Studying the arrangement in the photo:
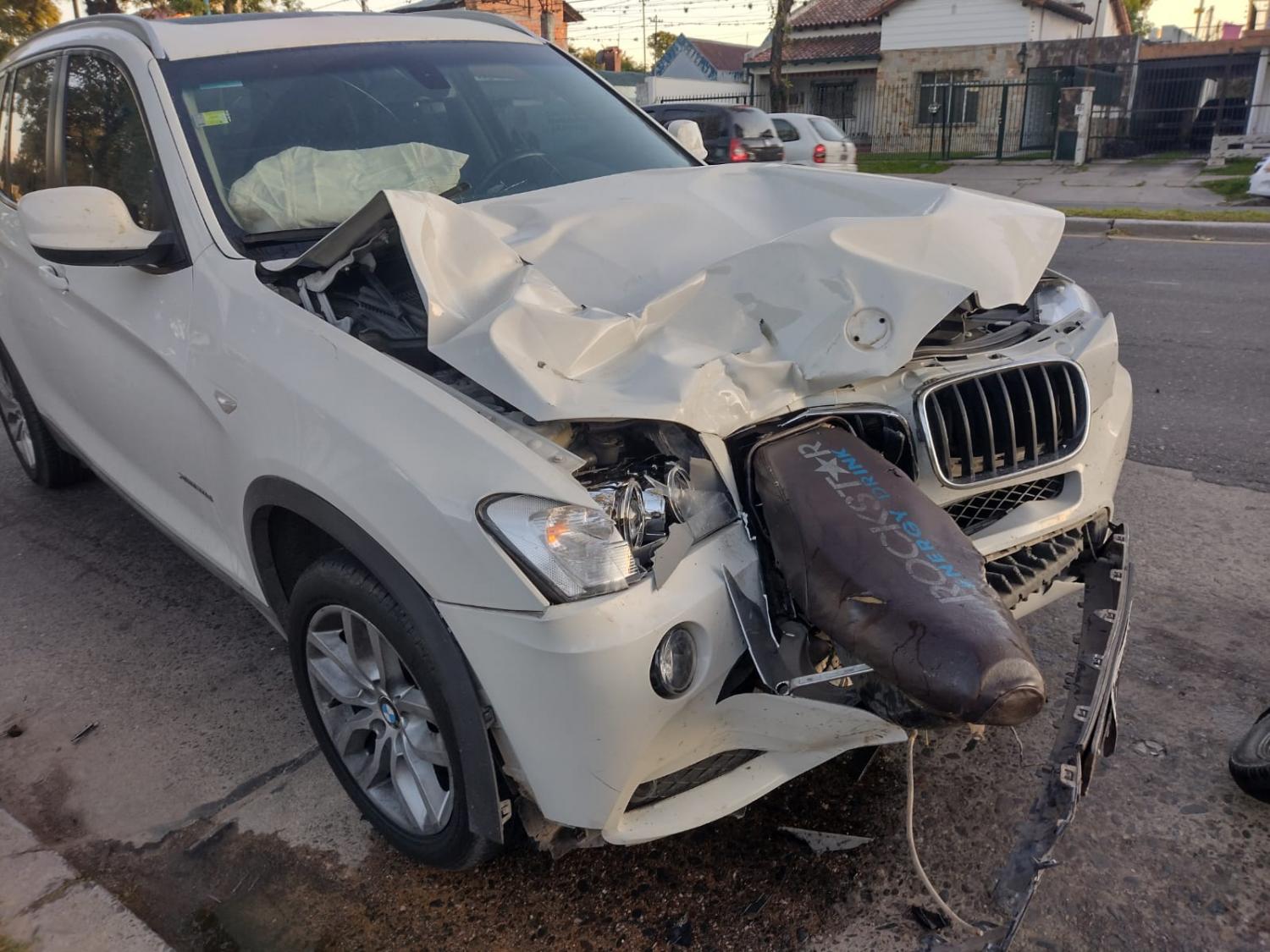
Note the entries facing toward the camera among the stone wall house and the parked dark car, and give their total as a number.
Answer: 1

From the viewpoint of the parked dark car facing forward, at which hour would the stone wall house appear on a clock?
The stone wall house is roughly at 2 o'clock from the parked dark car.

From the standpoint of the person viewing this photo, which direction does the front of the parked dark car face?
facing away from the viewer and to the left of the viewer

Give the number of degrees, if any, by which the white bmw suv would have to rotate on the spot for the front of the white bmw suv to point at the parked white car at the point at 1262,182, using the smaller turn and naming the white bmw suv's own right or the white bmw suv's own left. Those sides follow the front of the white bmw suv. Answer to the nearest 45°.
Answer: approximately 90° to the white bmw suv's own left

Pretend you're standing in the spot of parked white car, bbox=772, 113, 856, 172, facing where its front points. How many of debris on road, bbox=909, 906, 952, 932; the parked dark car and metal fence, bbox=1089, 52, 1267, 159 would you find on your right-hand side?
1

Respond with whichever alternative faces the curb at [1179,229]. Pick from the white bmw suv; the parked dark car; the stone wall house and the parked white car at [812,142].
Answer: the stone wall house

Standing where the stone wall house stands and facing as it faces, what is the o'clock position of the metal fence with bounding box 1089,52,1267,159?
The metal fence is roughly at 10 o'clock from the stone wall house.

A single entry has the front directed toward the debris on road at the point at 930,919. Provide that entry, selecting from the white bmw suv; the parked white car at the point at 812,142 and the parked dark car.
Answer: the white bmw suv

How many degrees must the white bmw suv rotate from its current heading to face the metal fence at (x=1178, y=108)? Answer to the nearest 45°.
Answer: approximately 90° to its left

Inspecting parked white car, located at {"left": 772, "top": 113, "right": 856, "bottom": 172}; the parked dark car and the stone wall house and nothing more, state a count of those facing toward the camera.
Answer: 1

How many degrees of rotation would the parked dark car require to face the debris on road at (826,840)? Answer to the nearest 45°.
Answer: approximately 135° to its left

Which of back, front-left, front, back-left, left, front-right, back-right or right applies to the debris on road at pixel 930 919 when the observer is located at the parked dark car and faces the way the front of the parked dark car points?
back-left

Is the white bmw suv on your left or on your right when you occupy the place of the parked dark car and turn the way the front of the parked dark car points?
on your left

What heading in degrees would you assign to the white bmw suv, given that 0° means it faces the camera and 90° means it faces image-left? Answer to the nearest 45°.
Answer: approximately 315°

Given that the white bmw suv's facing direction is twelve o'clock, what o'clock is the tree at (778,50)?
The tree is roughly at 8 o'clock from the white bmw suv.

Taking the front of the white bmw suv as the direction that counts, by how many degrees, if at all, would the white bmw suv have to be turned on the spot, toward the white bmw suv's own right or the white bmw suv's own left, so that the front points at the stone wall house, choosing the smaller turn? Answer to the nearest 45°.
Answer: approximately 135° to the white bmw suv's own left

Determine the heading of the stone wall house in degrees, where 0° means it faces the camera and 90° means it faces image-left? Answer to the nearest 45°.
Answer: approximately 0°

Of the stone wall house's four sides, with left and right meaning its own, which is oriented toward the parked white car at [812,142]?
front

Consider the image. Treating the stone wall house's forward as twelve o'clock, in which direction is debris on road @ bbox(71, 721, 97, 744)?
The debris on road is roughly at 12 o'clock from the stone wall house.
